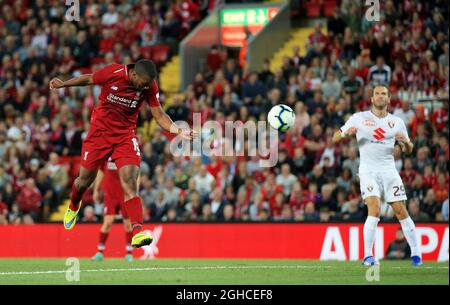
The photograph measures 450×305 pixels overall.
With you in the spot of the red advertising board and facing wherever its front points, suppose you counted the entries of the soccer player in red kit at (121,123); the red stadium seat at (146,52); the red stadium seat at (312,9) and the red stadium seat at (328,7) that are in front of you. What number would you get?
1

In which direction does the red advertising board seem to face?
toward the camera

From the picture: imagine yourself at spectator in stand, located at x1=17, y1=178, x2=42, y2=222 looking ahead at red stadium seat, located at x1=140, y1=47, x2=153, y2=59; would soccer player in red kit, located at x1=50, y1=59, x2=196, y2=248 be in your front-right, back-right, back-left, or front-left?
back-right

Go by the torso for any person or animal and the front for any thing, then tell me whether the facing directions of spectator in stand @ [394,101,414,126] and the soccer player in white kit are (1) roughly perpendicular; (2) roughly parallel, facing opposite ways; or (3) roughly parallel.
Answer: roughly parallel

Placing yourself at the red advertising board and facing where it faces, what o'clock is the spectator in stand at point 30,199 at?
The spectator in stand is roughly at 4 o'clock from the red advertising board.

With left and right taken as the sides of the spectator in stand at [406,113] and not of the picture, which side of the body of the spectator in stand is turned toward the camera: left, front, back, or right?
front

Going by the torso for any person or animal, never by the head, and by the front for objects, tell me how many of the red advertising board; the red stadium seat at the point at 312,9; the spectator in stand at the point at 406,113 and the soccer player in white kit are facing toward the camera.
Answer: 4

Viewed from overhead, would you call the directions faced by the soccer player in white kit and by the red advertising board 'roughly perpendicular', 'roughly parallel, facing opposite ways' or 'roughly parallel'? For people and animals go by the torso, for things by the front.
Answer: roughly parallel

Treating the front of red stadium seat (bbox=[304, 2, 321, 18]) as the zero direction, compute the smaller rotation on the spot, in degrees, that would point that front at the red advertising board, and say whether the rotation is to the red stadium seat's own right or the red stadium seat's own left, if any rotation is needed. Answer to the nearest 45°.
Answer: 0° — it already faces it

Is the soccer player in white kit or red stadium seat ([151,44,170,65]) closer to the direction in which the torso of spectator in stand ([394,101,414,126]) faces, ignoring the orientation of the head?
the soccer player in white kit

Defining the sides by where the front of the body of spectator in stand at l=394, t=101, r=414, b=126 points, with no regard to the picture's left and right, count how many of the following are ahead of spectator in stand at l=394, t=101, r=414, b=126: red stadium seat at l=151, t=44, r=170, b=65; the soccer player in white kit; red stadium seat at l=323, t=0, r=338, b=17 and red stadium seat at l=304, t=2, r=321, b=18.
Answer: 1

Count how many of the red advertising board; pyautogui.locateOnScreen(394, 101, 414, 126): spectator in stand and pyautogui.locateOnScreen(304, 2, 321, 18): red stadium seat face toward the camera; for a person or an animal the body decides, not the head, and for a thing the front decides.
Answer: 3

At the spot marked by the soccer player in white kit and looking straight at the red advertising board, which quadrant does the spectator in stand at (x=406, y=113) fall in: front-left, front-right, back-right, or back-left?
front-right

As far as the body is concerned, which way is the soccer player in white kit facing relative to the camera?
toward the camera

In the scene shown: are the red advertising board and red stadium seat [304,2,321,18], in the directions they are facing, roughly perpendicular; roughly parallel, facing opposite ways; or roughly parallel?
roughly parallel

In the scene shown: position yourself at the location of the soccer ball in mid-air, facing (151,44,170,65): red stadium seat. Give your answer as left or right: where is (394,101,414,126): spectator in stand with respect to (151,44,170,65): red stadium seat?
right

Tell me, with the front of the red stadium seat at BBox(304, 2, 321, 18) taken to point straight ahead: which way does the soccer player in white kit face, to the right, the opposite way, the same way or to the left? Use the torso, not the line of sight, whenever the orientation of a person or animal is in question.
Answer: the same way
